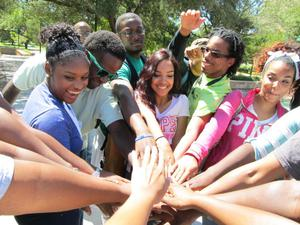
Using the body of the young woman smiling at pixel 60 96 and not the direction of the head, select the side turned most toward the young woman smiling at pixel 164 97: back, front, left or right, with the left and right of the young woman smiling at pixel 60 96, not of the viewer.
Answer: left

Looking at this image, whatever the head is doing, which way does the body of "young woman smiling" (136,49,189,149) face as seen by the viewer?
toward the camera

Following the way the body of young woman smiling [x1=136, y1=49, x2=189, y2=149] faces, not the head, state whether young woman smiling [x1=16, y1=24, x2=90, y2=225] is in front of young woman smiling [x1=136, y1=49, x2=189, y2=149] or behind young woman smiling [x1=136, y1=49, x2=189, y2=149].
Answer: in front

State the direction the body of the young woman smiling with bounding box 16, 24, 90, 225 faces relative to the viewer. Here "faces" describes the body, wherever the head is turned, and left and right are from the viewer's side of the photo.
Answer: facing the viewer and to the right of the viewer

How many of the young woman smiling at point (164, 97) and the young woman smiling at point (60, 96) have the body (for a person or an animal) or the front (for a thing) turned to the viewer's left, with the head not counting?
0
